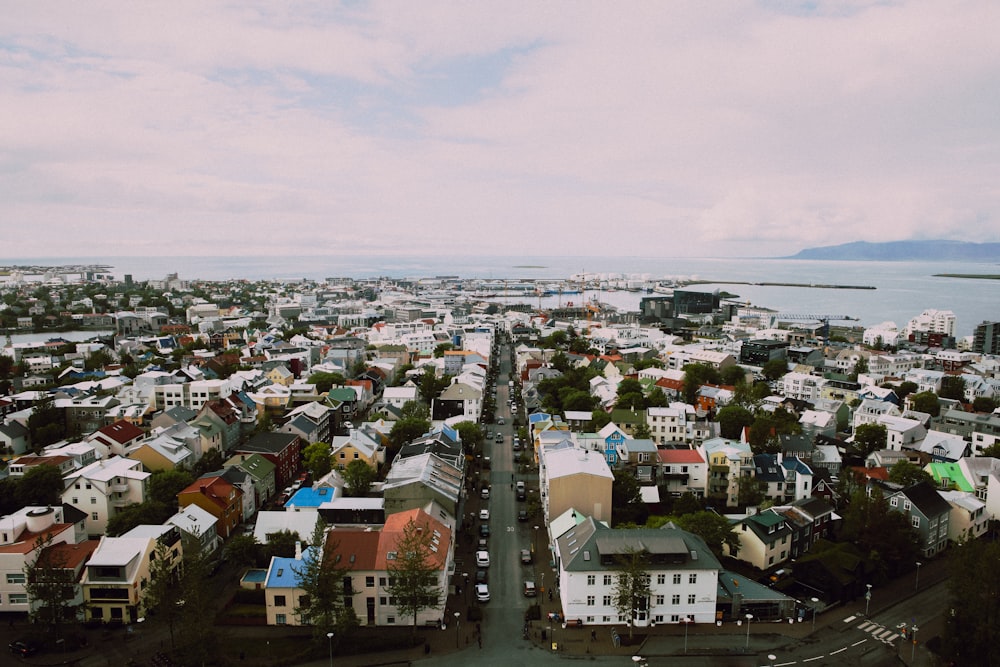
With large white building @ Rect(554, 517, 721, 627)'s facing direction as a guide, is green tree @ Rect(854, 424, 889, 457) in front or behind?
behind

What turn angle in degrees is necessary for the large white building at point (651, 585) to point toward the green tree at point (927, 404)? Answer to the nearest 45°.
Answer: approximately 135° to its left

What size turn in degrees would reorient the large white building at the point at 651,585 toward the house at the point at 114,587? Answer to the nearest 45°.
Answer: approximately 90° to its right

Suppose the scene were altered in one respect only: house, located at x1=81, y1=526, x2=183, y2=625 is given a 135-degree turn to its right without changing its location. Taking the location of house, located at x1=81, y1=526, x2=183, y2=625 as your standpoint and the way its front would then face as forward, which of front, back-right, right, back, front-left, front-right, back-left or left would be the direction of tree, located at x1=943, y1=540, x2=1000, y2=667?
back

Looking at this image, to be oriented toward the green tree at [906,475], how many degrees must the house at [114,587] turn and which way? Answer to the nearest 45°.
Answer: approximately 90° to its left

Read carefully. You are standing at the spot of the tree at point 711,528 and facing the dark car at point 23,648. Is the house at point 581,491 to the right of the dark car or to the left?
right

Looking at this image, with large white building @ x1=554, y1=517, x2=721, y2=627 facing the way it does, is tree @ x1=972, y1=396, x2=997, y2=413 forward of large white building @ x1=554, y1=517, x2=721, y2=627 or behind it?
behind

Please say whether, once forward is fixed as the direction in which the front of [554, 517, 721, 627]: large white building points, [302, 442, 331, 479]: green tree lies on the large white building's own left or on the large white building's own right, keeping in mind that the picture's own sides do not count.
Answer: on the large white building's own right

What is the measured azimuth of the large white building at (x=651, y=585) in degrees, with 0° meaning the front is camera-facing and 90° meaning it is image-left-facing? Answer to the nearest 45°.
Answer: approximately 0°

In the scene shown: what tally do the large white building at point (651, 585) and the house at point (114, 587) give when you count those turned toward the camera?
2

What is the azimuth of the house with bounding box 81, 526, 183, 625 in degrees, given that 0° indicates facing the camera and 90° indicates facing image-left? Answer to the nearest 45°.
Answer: approximately 0°

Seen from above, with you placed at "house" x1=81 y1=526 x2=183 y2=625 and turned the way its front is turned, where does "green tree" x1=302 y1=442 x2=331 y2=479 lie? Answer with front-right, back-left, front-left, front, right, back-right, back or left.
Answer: back-left
